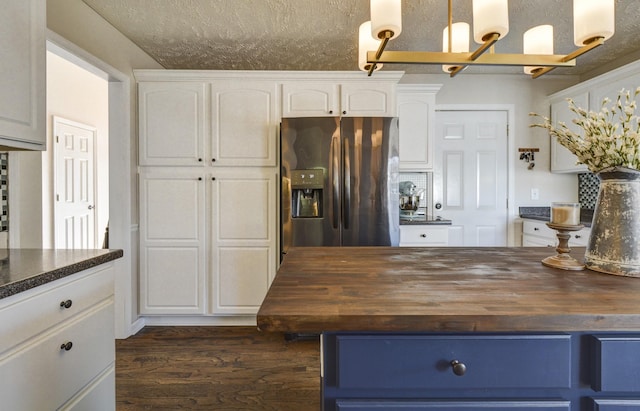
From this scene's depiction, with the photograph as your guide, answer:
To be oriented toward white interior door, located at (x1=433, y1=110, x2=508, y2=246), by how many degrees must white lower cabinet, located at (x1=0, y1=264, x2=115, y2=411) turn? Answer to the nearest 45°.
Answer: approximately 45° to its left

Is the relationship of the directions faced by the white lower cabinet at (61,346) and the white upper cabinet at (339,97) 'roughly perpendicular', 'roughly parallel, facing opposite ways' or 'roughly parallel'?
roughly perpendicular

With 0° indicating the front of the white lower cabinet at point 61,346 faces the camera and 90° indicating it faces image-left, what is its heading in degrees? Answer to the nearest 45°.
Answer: approximately 315°

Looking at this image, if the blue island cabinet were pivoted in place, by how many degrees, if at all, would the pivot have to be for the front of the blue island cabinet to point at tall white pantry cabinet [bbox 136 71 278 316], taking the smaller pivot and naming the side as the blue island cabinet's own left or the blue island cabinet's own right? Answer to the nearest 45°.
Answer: approximately 135° to the blue island cabinet's own right

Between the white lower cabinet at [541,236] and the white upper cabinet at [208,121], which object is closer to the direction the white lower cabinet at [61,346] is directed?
the white lower cabinet

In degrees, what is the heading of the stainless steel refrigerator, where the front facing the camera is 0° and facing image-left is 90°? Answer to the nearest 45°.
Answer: approximately 0°

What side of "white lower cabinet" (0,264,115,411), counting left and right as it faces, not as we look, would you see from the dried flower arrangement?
front

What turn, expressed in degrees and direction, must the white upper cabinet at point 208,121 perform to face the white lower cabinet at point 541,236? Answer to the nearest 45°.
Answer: approximately 90° to its left

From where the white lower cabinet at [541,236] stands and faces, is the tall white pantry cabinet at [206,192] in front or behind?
in front

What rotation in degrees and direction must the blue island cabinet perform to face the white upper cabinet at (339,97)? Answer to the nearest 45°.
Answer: approximately 135° to its right
